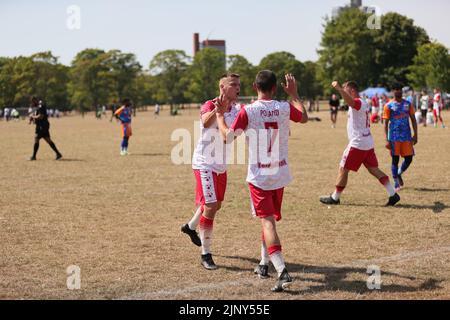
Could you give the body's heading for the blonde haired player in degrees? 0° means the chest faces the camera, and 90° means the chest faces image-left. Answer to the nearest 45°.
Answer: approximately 315°

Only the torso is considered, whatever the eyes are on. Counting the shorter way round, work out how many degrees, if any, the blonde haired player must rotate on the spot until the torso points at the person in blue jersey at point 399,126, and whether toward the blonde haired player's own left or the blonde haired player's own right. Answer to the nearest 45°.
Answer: approximately 90° to the blonde haired player's own left

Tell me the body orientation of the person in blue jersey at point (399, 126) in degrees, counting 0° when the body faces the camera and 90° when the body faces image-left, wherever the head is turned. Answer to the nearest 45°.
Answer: approximately 0°

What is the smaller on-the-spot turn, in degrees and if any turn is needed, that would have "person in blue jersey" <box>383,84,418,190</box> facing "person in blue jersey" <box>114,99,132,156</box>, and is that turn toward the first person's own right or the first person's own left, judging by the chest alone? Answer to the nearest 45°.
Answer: approximately 135° to the first person's own right

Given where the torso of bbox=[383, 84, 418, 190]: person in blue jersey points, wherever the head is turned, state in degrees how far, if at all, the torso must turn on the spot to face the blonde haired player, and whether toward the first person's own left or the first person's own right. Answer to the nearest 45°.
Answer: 0° — they already face them
